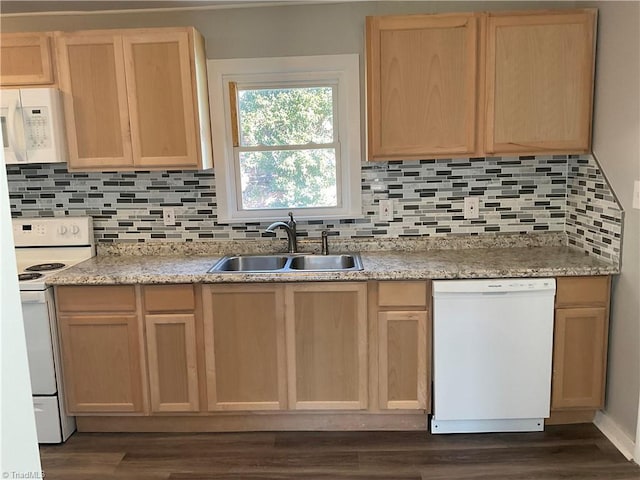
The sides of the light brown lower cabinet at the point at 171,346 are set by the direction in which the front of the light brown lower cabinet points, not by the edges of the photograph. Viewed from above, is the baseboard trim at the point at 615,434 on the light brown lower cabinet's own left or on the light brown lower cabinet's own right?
on the light brown lower cabinet's own left

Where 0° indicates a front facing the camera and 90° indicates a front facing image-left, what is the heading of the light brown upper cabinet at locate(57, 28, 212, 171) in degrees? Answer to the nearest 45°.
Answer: approximately 0°

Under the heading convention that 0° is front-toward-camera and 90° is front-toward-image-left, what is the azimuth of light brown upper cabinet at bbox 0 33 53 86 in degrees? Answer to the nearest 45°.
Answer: approximately 0°

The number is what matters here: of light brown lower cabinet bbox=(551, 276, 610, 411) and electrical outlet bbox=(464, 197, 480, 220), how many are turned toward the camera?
2

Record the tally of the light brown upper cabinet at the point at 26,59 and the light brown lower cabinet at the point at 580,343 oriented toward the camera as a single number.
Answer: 2

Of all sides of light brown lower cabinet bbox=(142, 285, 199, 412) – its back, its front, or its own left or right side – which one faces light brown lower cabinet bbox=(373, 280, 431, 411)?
left

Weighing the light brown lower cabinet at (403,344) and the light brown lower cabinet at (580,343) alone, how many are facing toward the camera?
2
